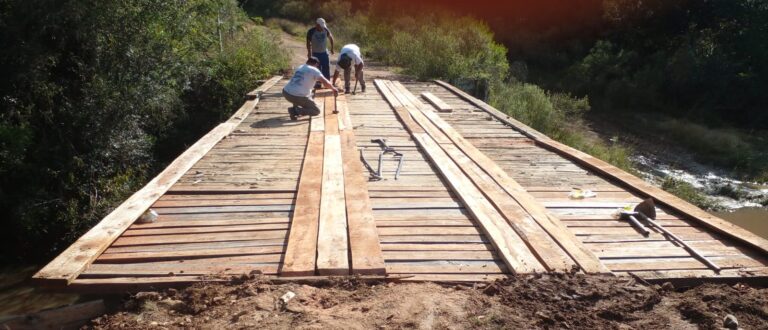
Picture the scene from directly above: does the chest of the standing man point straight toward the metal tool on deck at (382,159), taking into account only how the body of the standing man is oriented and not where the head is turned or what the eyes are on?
yes

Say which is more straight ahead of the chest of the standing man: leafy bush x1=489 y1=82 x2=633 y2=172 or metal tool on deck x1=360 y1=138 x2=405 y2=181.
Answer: the metal tool on deck

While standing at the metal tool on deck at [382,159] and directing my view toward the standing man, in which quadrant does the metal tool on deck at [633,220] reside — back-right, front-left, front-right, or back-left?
back-right

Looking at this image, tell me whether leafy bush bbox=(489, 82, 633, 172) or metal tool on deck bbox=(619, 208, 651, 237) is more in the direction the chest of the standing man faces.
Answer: the metal tool on deck

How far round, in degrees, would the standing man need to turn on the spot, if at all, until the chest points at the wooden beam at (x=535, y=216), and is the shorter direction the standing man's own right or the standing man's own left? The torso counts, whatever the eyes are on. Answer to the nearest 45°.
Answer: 0° — they already face it

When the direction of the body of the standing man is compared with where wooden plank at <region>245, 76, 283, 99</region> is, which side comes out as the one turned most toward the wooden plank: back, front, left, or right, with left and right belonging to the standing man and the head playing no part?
right

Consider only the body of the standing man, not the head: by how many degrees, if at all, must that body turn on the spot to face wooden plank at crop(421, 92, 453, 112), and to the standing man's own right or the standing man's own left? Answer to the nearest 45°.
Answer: approximately 45° to the standing man's own left

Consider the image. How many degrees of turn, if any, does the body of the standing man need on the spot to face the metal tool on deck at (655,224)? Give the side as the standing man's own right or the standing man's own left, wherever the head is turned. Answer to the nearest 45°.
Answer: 0° — they already face it

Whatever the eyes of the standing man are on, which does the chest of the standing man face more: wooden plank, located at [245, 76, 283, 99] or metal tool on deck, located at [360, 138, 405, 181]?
the metal tool on deck

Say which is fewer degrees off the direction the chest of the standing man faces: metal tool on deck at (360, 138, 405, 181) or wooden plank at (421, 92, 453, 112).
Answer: the metal tool on deck
